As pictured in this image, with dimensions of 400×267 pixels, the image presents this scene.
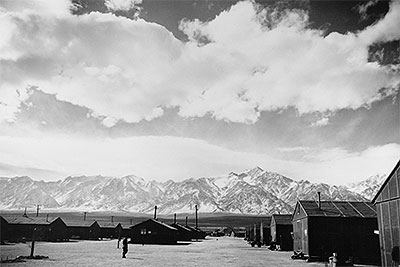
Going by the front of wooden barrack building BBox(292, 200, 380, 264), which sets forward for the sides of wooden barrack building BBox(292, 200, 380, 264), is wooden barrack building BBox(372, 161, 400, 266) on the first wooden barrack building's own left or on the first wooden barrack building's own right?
on the first wooden barrack building's own left
